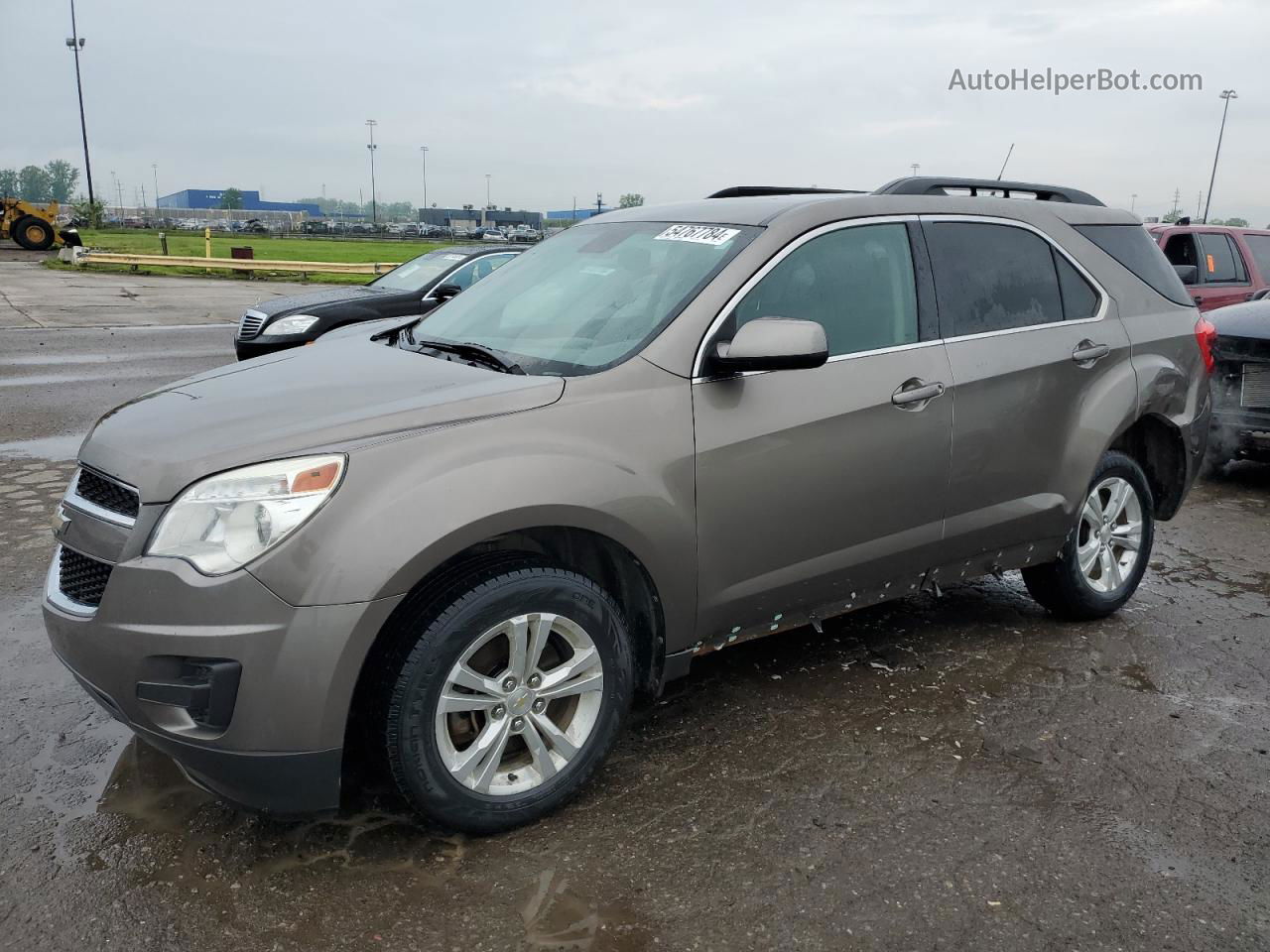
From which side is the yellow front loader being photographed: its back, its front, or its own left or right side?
right

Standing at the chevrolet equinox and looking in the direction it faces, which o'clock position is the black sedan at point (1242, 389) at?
The black sedan is roughly at 6 o'clock from the chevrolet equinox.

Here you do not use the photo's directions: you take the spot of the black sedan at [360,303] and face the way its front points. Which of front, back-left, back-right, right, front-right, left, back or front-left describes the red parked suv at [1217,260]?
back-left

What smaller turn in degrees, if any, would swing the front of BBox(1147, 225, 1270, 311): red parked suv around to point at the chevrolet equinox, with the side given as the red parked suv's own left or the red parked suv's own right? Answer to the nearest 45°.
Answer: approximately 45° to the red parked suv's own left

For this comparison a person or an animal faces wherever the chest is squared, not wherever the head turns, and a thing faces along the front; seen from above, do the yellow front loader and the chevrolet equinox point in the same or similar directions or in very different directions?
very different directions

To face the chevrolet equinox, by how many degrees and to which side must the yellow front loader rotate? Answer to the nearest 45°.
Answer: approximately 90° to its right

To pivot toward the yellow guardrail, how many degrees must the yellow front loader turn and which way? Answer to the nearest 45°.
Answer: approximately 45° to its right

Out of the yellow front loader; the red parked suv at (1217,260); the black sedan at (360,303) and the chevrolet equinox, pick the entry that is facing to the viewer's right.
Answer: the yellow front loader

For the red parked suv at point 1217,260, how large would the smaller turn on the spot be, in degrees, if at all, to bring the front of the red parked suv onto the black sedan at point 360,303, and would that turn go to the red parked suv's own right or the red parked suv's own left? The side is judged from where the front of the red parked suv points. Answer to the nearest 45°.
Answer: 0° — it already faces it

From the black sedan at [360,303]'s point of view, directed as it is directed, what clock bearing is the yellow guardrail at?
The yellow guardrail is roughly at 4 o'clock from the black sedan.

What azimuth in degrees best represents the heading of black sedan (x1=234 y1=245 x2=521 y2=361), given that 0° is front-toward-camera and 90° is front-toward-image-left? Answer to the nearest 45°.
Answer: approximately 45°

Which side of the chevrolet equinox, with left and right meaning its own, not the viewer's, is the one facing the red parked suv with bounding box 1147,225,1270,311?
back
